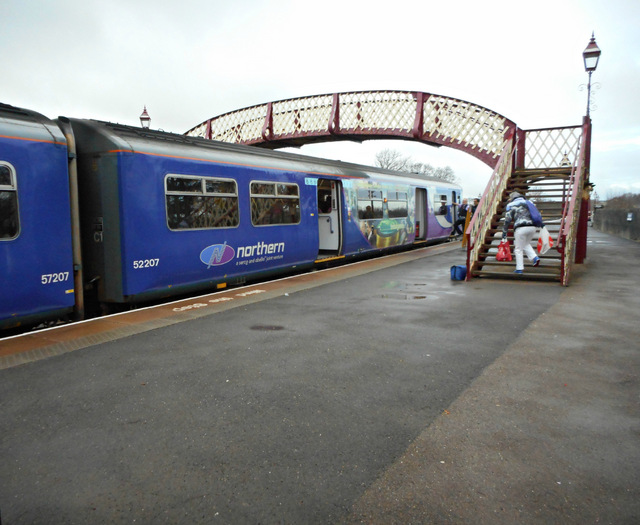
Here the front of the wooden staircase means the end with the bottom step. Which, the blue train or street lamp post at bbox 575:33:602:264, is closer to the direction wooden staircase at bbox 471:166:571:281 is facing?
the blue train

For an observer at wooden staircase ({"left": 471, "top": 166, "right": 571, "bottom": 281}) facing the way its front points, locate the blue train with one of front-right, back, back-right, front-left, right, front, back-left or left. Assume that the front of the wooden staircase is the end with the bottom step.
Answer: front-right

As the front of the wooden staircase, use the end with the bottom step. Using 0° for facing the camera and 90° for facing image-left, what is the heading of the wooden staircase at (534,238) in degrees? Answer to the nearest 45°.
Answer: approximately 0°
